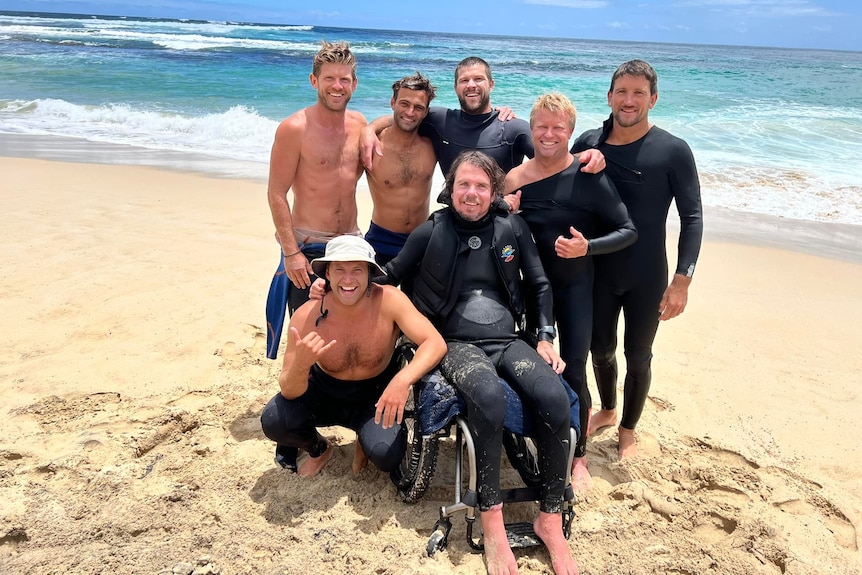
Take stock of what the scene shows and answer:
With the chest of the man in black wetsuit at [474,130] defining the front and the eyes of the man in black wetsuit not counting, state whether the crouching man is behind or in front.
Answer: in front

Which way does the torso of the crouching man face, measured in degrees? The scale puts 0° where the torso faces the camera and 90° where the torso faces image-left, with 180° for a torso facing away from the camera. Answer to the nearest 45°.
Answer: approximately 0°

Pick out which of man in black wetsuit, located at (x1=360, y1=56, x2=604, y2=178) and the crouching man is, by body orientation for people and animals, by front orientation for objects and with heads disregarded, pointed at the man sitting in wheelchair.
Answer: the man in black wetsuit

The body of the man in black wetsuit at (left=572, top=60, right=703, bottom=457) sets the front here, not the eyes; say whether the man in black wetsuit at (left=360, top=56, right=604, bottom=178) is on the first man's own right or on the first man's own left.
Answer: on the first man's own right

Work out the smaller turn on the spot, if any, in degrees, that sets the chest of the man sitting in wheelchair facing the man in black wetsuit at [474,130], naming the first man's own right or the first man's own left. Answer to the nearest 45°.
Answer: approximately 180°

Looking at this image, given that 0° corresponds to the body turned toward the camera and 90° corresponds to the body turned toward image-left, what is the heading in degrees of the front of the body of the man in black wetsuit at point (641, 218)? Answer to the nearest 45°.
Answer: approximately 0°

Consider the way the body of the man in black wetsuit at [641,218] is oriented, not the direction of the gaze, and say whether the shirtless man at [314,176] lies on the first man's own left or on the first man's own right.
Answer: on the first man's own right

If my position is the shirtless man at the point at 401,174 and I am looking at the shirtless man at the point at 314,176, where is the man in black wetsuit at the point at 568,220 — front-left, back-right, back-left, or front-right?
back-left

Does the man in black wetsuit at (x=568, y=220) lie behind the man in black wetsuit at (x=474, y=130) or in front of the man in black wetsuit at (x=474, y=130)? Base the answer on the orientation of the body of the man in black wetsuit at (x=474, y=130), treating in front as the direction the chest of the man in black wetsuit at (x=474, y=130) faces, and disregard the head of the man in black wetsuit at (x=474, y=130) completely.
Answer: in front
